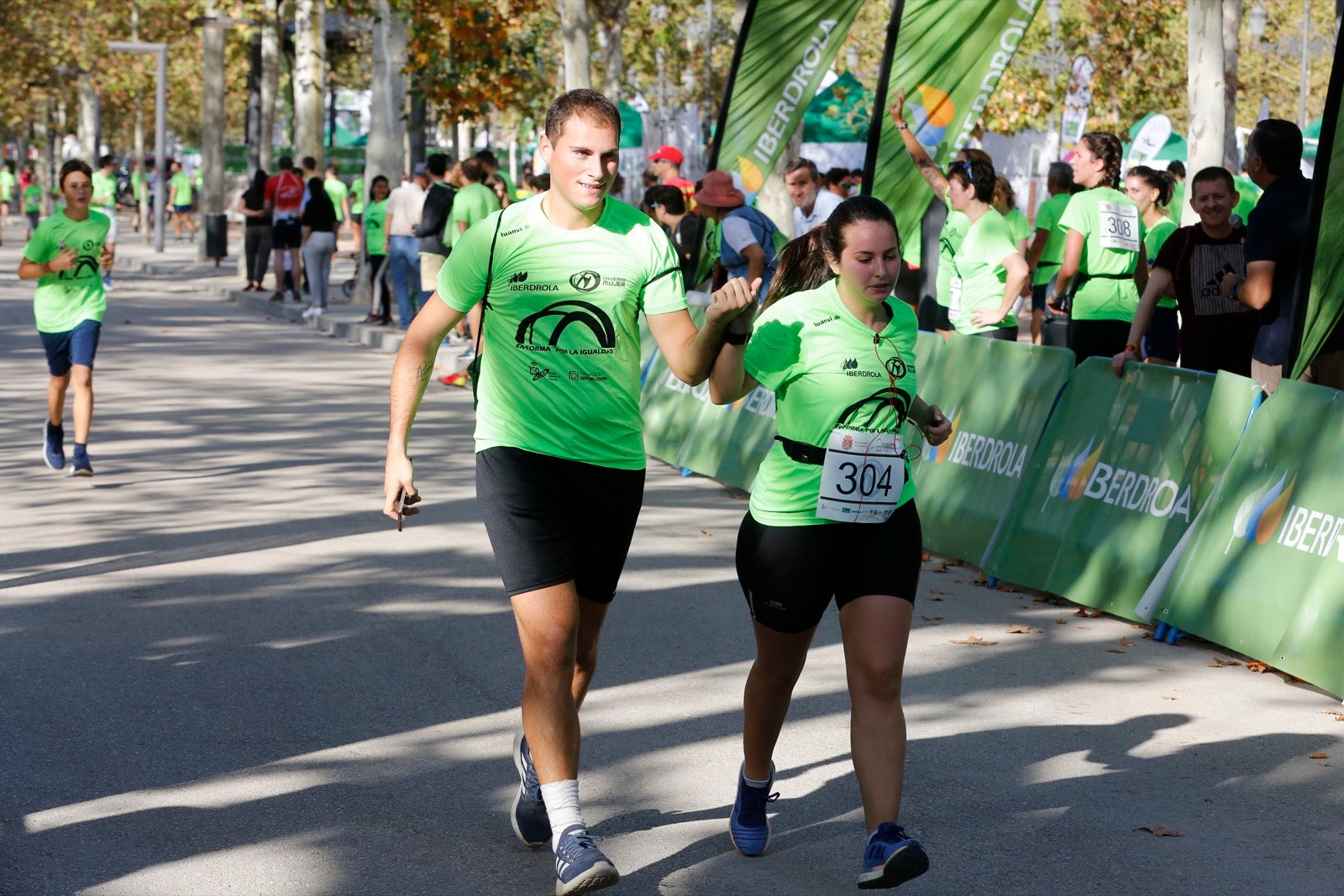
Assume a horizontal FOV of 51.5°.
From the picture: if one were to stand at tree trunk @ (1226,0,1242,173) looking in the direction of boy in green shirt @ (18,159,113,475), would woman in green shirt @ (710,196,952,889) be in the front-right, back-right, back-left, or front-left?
front-left

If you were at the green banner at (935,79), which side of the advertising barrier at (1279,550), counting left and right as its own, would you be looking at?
right

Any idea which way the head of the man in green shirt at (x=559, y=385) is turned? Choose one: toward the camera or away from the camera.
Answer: toward the camera

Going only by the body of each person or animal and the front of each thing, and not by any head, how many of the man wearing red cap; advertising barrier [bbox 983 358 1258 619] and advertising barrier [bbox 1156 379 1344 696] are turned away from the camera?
0

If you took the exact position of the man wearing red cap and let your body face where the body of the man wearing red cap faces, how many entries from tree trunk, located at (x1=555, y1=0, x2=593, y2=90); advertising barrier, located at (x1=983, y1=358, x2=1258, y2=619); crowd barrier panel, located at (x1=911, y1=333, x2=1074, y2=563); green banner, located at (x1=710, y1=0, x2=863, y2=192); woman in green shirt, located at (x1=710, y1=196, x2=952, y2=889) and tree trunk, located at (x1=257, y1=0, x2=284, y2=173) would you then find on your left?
4

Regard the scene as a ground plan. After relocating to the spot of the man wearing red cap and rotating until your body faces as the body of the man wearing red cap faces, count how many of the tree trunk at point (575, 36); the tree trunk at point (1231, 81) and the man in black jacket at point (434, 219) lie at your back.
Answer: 1

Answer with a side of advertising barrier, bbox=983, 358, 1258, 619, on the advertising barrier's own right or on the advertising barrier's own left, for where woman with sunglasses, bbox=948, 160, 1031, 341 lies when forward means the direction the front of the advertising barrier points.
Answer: on the advertising barrier's own right

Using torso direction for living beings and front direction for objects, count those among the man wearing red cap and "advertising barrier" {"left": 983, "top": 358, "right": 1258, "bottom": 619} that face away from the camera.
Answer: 0

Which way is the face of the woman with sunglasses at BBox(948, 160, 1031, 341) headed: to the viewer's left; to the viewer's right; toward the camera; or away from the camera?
to the viewer's left

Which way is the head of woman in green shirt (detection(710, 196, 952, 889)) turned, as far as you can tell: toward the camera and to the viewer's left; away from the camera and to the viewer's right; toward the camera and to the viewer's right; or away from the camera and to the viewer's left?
toward the camera and to the viewer's right

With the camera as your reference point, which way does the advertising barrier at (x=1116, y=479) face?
facing the viewer and to the left of the viewer

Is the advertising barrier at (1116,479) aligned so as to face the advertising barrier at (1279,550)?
no
